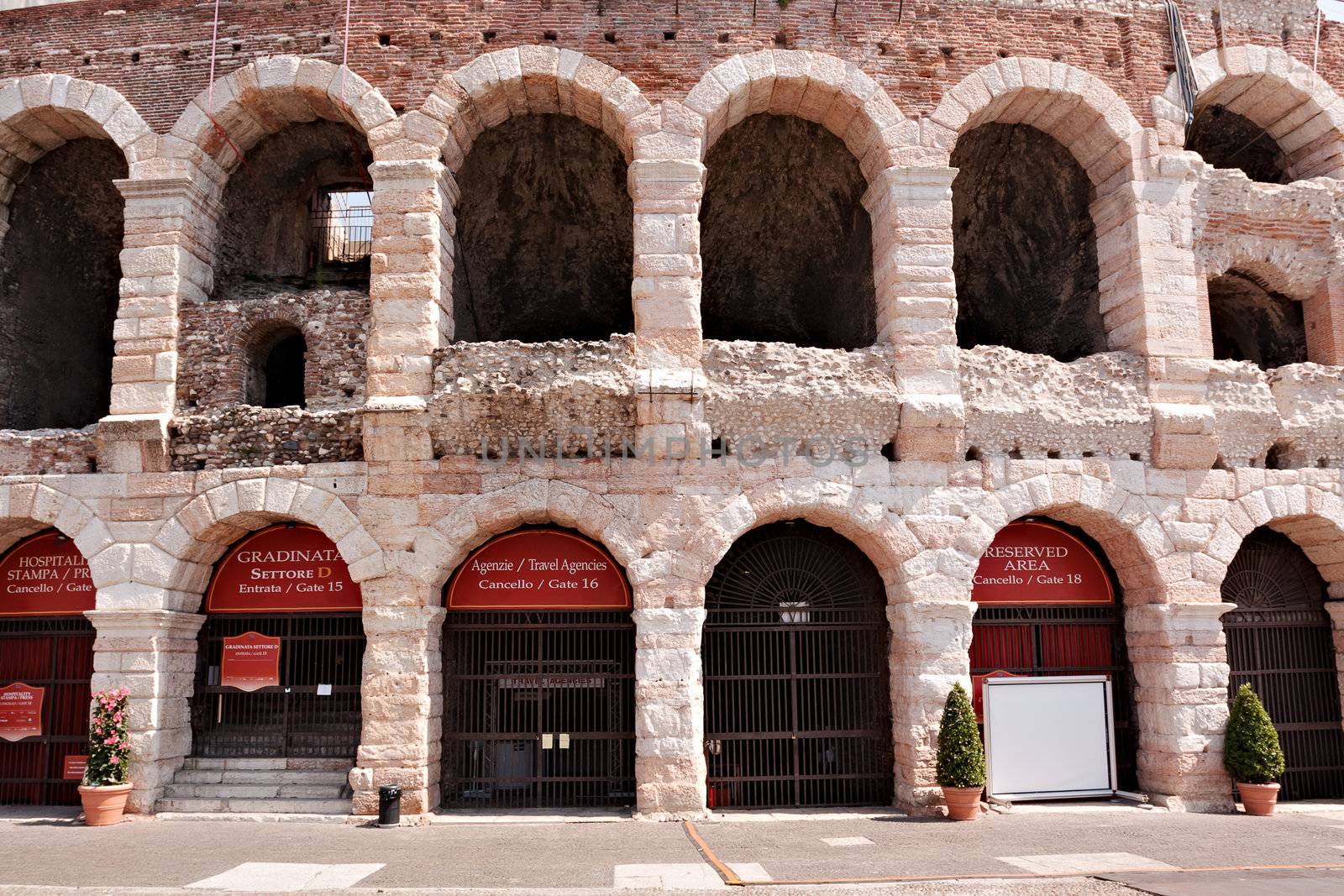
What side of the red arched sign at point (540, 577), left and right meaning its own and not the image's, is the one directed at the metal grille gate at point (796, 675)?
left

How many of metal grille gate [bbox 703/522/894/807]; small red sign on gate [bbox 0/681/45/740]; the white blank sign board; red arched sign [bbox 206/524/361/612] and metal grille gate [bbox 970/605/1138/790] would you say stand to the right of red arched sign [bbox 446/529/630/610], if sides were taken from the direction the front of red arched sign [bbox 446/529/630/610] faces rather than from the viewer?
2

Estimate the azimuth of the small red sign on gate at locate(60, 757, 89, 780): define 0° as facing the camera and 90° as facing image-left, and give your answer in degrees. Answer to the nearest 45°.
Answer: approximately 0°

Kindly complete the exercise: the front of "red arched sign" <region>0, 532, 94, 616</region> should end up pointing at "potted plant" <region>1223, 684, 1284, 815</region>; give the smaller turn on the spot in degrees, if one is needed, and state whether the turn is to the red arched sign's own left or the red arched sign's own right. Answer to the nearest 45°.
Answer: approximately 45° to the red arched sign's own left

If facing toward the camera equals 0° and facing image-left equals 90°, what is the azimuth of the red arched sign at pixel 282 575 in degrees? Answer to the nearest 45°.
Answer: approximately 0°

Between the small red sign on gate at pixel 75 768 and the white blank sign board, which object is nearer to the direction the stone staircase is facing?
the white blank sign board

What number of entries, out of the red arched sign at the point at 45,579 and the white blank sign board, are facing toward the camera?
2
